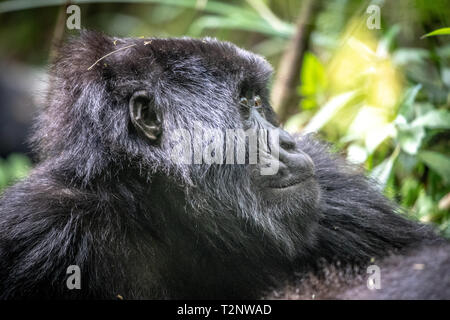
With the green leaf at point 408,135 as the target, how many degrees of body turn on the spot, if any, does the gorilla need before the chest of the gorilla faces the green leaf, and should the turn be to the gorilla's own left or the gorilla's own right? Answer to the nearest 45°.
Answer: approximately 45° to the gorilla's own left

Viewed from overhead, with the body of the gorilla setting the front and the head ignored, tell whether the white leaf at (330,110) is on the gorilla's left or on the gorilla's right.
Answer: on the gorilla's left

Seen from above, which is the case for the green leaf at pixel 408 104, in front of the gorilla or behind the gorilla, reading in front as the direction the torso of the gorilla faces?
in front

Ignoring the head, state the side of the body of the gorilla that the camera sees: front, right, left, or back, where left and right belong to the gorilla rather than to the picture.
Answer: right

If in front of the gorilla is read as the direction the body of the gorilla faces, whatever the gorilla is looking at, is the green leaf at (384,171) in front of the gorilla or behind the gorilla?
in front

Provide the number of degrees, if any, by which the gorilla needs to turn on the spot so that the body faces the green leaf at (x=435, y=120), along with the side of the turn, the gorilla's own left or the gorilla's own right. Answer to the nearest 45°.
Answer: approximately 45° to the gorilla's own left
